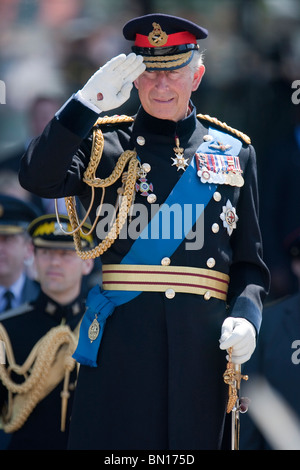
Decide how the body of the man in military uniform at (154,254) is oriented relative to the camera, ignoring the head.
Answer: toward the camera

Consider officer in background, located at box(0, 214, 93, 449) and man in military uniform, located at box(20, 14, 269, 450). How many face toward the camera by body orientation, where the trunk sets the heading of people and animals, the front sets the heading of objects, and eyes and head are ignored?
2

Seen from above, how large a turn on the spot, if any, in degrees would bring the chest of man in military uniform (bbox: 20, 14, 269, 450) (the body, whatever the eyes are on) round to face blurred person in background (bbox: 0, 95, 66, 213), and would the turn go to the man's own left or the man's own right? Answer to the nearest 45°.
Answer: approximately 180°

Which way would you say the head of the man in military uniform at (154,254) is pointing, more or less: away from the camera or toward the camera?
toward the camera

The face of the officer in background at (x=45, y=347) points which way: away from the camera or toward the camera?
toward the camera

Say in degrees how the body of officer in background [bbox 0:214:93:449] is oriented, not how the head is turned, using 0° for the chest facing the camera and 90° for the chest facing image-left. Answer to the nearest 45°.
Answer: approximately 0°

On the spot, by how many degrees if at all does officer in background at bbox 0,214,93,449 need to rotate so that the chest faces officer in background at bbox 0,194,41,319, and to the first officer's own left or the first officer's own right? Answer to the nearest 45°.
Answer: approximately 180°

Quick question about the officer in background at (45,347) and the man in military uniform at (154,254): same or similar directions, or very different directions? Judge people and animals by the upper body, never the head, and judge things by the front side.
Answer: same or similar directions

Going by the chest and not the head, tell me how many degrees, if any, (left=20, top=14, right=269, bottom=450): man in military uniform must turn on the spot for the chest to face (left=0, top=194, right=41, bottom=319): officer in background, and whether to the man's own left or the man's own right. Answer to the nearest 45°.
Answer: approximately 180°

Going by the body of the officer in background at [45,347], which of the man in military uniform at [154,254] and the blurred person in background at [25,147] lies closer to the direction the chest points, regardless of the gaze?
the man in military uniform
